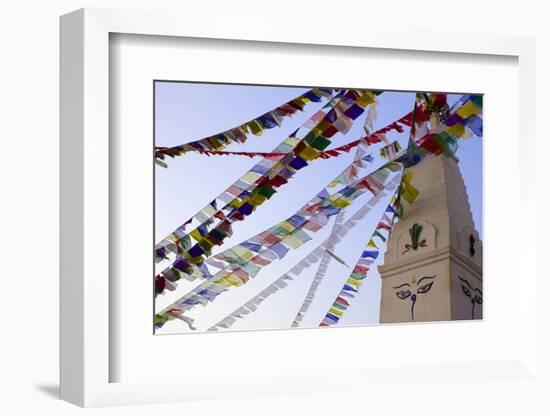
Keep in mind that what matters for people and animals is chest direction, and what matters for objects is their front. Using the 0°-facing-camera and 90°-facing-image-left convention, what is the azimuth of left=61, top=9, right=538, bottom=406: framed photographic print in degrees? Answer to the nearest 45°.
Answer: approximately 315°
